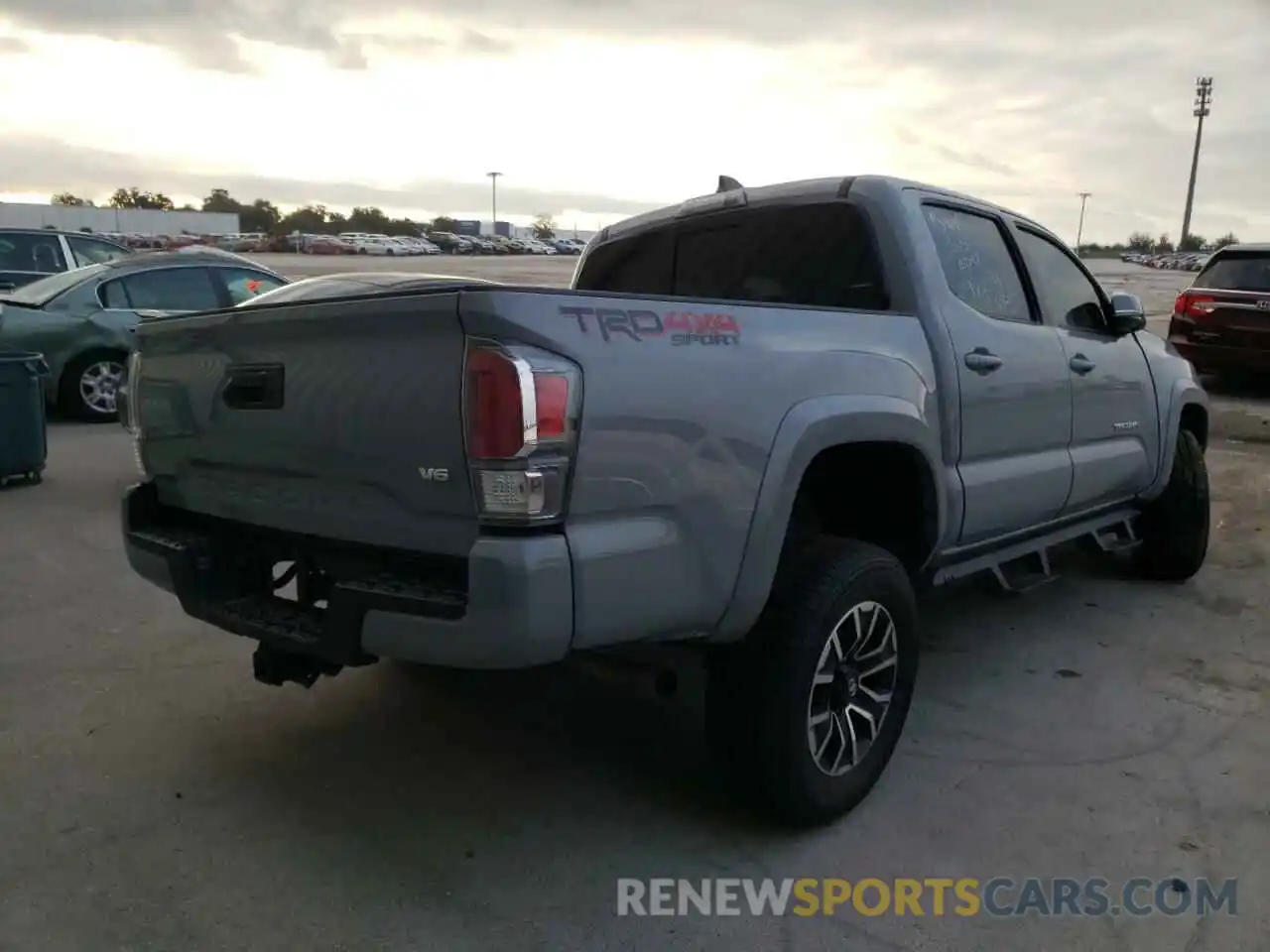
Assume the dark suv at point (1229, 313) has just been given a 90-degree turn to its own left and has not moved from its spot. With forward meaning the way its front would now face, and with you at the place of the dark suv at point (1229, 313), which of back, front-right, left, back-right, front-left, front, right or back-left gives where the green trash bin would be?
front-left

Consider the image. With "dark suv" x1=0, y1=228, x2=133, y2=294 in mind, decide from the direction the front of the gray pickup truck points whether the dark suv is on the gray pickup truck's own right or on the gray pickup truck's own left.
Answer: on the gray pickup truck's own left

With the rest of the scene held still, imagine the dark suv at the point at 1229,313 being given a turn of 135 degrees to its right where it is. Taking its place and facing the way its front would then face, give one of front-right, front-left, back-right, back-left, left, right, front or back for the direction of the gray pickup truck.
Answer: front-right

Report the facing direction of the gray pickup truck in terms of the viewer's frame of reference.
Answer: facing away from the viewer and to the right of the viewer

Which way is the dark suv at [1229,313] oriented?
away from the camera

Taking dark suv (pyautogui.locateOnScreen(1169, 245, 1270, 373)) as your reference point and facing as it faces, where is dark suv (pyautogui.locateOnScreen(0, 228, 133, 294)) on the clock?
dark suv (pyautogui.locateOnScreen(0, 228, 133, 294)) is roughly at 8 o'clock from dark suv (pyautogui.locateOnScreen(1169, 245, 1270, 373)).

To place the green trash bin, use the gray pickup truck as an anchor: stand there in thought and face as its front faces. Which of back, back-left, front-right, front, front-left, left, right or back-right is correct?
left
